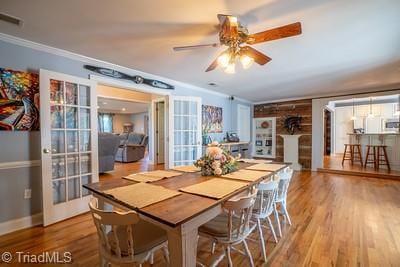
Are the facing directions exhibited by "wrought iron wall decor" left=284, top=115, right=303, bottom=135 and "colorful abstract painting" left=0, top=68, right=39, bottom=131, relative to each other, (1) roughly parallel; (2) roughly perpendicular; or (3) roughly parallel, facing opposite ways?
roughly perpendicular

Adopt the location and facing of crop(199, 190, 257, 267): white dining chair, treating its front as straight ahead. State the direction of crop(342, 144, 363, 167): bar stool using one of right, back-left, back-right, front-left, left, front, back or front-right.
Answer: right

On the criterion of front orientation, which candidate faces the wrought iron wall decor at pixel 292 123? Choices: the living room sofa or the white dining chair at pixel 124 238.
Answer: the white dining chair

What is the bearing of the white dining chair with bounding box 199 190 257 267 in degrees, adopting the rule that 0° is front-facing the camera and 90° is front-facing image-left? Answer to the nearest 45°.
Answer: approximately 135°

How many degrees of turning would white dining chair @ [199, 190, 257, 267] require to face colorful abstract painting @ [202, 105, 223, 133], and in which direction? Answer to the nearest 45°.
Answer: approximately 45° to its right

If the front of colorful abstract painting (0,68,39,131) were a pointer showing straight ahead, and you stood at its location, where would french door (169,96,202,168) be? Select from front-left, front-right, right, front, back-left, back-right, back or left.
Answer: front-left

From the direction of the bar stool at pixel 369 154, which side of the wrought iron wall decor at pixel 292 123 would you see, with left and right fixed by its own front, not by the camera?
left

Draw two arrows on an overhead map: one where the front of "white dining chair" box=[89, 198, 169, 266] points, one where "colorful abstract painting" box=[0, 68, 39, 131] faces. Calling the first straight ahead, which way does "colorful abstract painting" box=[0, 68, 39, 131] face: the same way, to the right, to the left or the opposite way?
to the right

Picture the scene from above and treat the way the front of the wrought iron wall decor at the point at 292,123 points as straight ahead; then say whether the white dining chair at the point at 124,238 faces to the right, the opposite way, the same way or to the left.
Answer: the opposite way

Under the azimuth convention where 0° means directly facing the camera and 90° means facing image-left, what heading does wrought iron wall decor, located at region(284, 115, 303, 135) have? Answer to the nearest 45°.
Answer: approximately 0°

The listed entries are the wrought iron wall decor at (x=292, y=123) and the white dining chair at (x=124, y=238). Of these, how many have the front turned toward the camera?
1

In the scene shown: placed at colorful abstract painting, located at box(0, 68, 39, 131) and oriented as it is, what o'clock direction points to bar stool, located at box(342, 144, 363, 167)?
The bar stool is roughly at 11 o'clock from the colorful abstract painting.
